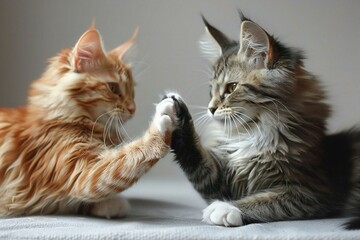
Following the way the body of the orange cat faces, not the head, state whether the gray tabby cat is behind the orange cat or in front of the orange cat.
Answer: in front

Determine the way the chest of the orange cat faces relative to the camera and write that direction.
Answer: to the viewer's right
